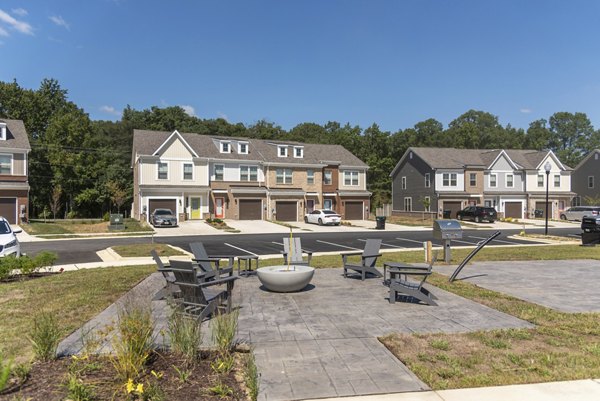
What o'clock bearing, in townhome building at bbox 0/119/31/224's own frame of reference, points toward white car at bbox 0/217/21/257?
The white car is roughly at 12 o'clock from the townhome building.

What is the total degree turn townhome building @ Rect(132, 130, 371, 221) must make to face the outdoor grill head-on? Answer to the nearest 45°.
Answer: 0° — it already faces it

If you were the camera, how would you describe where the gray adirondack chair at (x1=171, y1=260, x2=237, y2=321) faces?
facing away from the viewer and to the right of the viewer

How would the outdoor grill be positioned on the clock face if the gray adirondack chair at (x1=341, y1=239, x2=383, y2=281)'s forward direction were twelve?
The outdoor grill is roughly at 6 o'clock from the gray adirondack chair.

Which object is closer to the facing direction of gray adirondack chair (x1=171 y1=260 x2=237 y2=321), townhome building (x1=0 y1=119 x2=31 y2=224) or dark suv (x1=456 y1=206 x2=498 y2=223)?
the dark suv

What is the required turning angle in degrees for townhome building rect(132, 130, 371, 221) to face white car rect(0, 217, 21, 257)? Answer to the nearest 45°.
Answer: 0° — it already faces it

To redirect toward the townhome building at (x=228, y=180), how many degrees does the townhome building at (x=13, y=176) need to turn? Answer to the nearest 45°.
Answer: approximately 90° to its left

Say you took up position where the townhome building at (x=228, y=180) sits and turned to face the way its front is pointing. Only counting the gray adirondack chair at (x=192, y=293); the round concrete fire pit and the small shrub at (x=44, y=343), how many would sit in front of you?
3

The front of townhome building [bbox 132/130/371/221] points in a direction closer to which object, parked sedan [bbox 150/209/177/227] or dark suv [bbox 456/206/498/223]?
the parked sedan

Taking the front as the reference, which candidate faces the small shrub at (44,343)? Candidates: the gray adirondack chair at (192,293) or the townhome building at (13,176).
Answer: the townhome building

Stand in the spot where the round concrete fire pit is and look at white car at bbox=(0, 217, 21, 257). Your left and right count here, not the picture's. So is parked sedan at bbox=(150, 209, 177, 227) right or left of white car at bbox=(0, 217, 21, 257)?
right

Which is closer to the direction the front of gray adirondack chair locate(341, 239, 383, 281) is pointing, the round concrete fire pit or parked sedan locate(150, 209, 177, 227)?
the round concrete fire pit

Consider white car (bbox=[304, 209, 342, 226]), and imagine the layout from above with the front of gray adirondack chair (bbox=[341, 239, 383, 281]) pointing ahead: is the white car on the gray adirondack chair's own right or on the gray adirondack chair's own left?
on the gray adirondack chair's own right

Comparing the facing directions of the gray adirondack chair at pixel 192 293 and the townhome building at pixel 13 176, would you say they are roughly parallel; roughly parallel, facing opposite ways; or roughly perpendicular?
roughly perpendicular
